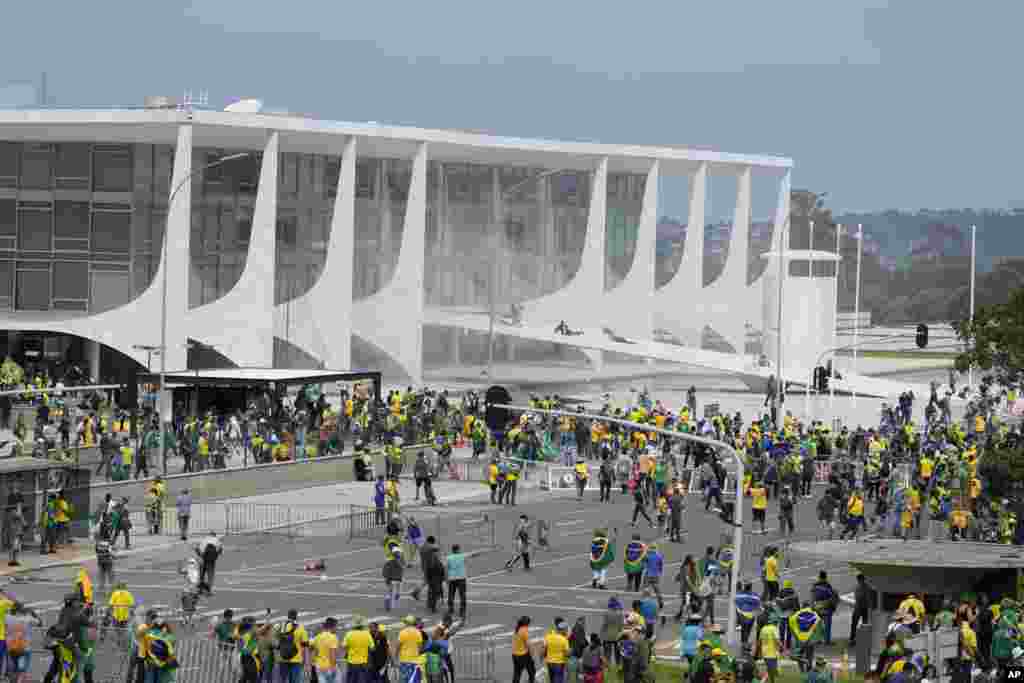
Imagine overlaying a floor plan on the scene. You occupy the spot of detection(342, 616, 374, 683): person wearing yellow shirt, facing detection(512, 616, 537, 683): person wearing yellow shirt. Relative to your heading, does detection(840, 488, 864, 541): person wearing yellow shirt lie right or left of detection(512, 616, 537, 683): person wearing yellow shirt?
left

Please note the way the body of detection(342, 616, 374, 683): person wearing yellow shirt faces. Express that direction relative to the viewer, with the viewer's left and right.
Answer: facing away from the viewer

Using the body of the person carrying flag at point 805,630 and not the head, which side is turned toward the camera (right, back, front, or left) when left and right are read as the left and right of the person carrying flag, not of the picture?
back

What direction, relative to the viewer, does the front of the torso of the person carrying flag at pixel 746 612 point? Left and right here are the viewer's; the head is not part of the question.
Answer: facing away from the viewer

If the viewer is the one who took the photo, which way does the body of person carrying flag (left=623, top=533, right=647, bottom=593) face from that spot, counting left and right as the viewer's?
facing away from the viewer

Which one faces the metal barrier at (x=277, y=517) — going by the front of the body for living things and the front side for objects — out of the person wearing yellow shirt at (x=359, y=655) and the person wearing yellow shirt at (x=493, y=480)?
the person wearing yellow shirt at (x=359, y=655)

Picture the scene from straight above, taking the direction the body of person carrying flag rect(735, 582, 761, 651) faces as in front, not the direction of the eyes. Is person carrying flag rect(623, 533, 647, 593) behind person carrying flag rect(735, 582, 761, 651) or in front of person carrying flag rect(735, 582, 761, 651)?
in front

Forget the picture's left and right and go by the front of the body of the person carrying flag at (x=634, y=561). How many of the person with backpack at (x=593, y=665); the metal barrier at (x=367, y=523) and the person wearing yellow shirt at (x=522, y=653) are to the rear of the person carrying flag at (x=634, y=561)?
2

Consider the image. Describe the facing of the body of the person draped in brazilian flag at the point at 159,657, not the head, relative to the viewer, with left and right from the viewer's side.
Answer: facing away from the viewer

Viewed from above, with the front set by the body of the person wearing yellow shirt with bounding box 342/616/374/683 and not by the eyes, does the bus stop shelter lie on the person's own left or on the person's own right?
on the person's own right

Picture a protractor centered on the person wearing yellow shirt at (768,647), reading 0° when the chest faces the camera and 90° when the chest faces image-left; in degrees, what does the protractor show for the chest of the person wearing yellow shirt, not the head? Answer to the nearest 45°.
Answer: approximately 180°

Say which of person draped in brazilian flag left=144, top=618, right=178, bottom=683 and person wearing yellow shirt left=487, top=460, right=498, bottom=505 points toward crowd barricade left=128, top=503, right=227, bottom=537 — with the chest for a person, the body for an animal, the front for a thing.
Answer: the person draped in brazilian flag
